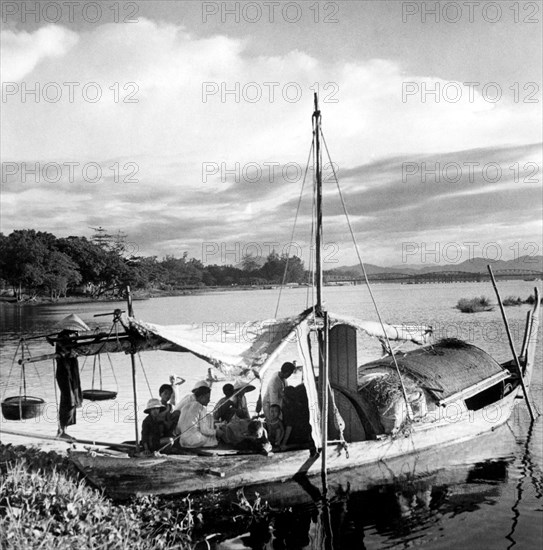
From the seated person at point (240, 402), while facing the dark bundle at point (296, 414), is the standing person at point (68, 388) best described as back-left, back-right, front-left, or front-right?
back-right

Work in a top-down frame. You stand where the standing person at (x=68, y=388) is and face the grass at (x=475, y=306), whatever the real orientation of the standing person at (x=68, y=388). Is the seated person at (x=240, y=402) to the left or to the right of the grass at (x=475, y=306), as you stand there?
right
